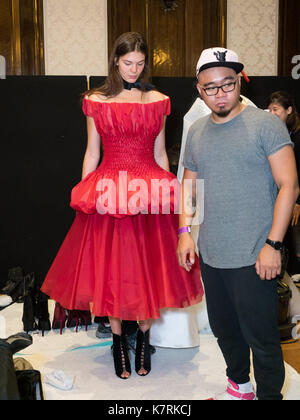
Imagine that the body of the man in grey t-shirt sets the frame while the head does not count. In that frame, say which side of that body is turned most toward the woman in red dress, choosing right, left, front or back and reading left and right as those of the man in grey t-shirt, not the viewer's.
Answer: right

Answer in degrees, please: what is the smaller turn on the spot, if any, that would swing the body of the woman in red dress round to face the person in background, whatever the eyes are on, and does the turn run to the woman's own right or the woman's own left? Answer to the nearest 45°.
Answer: approximately 135° to the woman's own left

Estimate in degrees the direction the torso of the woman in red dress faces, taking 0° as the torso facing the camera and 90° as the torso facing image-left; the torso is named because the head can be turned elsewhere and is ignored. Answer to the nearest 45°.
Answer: approximately 0°

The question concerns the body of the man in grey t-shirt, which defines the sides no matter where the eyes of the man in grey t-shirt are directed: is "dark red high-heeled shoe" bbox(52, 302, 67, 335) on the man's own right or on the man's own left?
on the man's own right
